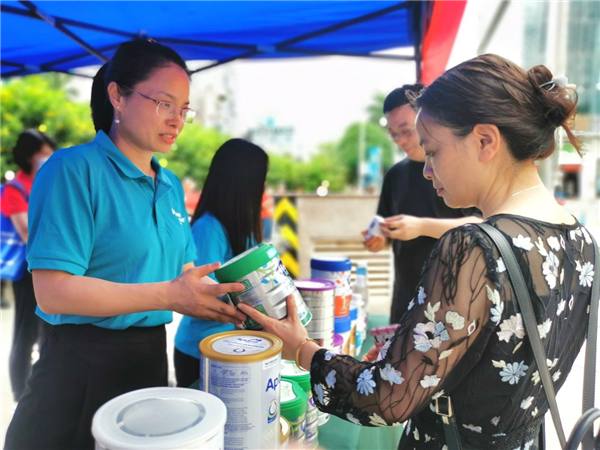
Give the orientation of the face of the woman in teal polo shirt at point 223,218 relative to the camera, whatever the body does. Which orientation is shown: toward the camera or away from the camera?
away from the camera

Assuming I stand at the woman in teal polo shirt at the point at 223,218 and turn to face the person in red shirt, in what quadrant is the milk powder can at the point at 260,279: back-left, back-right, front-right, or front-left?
back-left

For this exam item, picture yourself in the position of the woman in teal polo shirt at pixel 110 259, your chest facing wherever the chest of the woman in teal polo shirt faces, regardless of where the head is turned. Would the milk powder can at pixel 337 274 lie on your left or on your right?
on your left

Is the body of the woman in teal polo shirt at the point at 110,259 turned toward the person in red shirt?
no

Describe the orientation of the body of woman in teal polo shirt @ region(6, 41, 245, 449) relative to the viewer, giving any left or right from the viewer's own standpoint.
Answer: facing the viewer and to the right of the viewer

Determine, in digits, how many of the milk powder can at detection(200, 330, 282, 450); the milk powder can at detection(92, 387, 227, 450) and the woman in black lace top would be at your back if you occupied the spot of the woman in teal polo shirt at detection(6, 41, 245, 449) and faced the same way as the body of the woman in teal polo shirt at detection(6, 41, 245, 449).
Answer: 0

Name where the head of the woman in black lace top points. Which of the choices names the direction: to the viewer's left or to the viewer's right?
to the viewer's left

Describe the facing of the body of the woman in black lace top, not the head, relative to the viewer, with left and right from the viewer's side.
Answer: facing away from the viewer and to the left of the viewer
